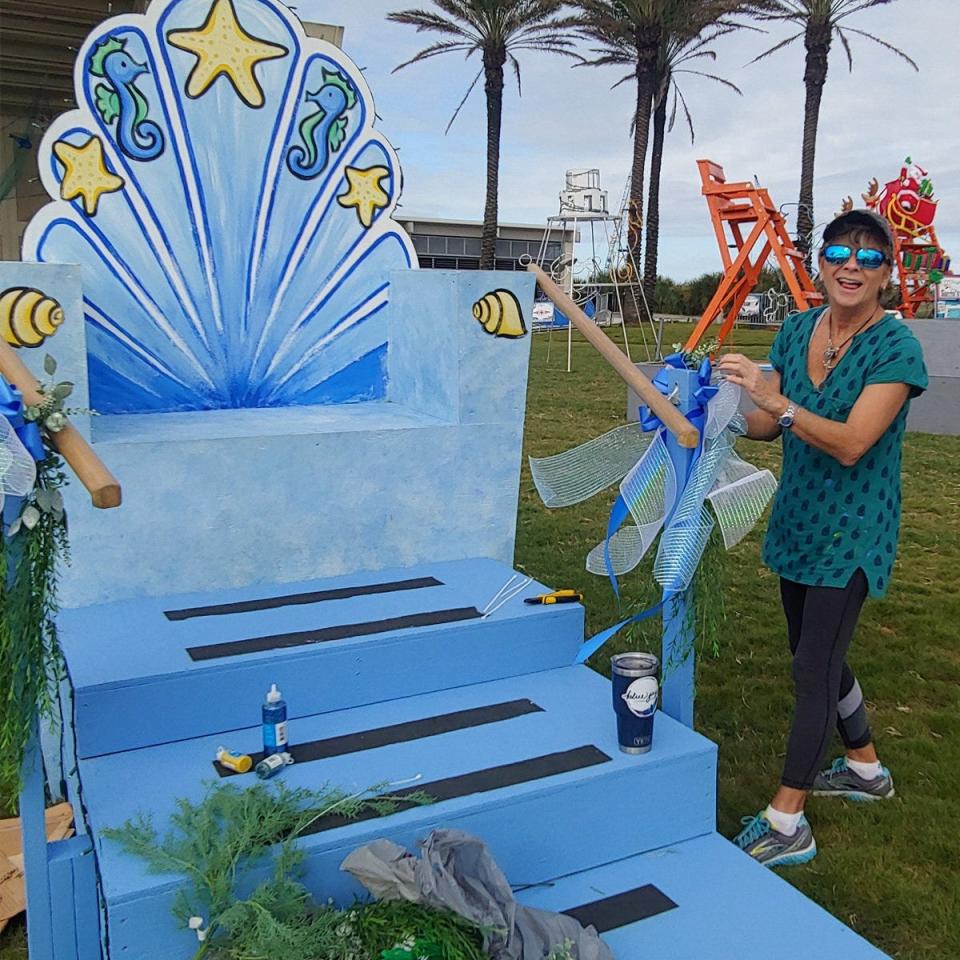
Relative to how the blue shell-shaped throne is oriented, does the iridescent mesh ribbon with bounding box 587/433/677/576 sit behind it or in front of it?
in front

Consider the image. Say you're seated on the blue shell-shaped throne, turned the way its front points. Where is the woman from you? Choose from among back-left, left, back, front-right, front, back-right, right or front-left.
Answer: front-left

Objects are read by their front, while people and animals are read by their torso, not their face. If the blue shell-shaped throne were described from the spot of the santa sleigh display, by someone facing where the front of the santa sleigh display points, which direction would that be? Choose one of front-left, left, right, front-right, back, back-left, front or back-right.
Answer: front-left

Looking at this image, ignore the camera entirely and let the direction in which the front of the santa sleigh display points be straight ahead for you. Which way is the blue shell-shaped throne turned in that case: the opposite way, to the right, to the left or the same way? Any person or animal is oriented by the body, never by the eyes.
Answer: to the left

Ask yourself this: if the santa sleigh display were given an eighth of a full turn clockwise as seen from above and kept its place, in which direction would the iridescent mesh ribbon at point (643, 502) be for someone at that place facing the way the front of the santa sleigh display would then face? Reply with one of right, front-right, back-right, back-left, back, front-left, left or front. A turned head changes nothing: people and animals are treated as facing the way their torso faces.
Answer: left

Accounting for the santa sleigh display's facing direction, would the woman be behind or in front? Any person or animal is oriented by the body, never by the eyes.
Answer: in front

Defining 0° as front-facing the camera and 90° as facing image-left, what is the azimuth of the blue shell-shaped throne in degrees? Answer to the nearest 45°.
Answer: approximately 0°

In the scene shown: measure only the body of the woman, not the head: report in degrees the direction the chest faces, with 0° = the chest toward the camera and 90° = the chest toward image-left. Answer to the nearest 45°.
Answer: approximately 45°

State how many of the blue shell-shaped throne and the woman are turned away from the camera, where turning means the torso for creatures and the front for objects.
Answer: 0

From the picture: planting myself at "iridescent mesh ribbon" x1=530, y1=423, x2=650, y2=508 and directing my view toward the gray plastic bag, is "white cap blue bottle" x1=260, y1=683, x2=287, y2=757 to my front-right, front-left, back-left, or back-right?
front-right

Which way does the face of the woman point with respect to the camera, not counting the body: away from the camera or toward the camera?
toward the camera

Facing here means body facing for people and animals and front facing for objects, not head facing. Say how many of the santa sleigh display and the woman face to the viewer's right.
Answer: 0

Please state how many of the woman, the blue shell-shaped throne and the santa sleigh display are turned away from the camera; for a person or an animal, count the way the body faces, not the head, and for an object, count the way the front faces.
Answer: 0

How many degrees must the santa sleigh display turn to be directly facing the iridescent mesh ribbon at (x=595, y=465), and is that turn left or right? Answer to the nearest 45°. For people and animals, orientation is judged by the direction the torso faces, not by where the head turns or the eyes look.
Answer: approximately 45° to its left
